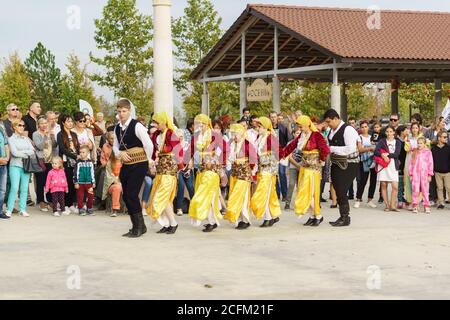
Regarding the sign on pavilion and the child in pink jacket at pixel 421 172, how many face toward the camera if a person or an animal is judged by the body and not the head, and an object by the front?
2

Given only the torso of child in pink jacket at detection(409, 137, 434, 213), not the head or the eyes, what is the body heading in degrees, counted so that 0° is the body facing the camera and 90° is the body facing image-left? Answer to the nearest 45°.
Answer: approximately 0°

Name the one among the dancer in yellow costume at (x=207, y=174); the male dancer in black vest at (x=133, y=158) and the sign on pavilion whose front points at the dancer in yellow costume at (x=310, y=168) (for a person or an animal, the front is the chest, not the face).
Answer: the sign on pavilion

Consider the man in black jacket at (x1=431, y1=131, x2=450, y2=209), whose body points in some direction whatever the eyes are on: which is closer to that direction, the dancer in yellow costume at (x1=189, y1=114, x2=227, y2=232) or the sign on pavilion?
the dancer in yellow costume

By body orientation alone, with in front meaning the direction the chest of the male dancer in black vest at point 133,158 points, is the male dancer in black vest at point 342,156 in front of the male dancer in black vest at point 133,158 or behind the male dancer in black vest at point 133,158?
behind

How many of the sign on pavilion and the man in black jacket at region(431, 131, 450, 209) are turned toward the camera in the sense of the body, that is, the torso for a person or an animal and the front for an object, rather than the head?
2

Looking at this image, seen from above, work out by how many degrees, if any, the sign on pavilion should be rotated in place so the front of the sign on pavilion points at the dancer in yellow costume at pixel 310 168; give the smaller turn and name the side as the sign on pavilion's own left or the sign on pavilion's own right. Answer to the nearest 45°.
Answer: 0° — it already faces them

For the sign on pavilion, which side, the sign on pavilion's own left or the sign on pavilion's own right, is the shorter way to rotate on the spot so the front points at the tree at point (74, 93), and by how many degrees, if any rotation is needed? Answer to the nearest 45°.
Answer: approximately 135° to the sign on pavilion's own right

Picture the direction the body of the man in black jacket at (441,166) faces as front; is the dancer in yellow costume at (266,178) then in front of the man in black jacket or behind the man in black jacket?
in front

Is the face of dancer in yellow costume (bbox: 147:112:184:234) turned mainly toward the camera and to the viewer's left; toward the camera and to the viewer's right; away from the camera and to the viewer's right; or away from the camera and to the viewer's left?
toward the camera and to the viewer's left

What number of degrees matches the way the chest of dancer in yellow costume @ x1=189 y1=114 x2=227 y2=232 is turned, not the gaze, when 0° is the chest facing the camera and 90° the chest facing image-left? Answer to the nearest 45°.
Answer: approximately 45°

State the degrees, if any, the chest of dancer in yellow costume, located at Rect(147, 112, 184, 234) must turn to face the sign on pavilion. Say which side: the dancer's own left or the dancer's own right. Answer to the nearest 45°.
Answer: approximately 135° to the dancer's own right

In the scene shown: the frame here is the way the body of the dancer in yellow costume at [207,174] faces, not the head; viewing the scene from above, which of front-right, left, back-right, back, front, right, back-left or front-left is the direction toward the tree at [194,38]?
back-right

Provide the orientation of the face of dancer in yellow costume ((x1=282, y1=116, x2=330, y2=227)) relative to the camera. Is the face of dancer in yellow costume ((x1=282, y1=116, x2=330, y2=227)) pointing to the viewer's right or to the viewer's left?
to the viewer's left
